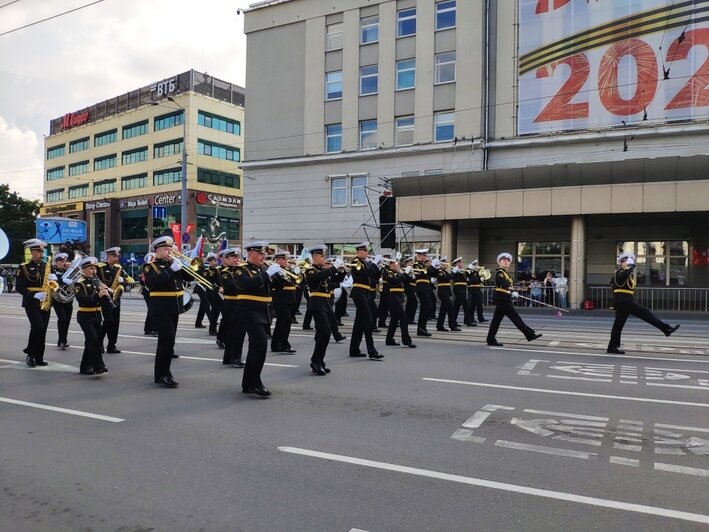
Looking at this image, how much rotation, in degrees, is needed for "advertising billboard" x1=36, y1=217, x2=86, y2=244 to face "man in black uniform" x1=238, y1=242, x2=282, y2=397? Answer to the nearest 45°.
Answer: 0° — it already faces them

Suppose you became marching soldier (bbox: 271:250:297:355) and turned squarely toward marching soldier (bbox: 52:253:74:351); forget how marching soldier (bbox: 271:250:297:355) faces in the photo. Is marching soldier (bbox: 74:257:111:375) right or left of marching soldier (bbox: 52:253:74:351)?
left
